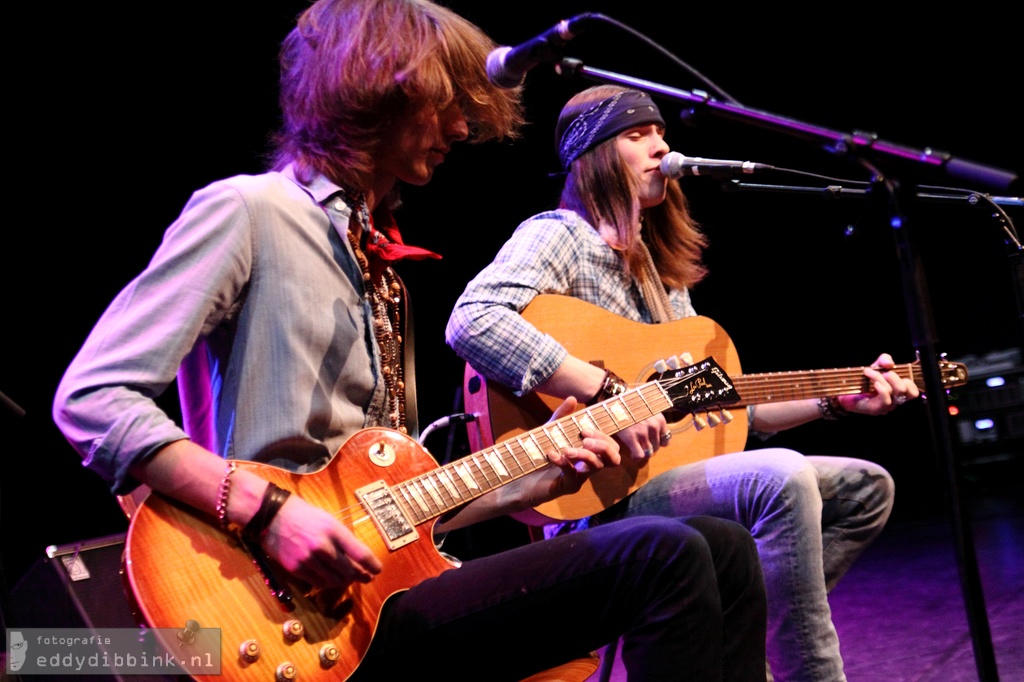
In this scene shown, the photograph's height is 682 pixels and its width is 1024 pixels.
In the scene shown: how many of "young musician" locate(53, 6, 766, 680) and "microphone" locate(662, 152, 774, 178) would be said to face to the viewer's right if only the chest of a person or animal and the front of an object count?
1

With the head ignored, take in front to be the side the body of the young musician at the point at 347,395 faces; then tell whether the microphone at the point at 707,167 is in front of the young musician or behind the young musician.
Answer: in front

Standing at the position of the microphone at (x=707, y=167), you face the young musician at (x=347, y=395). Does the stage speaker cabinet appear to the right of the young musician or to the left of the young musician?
right

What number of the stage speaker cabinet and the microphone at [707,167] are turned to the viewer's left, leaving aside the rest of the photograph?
1

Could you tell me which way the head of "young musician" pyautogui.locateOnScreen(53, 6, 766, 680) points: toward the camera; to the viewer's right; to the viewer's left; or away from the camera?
to the viewer's right

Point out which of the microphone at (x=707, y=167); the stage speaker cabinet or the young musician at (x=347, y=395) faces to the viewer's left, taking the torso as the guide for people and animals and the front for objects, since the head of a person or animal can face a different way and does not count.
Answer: the microphone

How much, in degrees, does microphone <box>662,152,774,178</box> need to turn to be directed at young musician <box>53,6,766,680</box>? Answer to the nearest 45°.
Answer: approximately 45° to its left

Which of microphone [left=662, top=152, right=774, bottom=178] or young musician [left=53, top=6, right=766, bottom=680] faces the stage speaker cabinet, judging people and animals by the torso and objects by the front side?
the microphone

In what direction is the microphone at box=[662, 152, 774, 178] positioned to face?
to the viewer's left

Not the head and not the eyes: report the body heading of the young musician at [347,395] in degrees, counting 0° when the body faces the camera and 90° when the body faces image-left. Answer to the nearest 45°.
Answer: approximately 270°

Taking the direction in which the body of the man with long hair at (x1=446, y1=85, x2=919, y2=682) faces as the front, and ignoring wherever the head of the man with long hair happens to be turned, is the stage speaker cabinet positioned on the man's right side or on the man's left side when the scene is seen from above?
on the man's right side

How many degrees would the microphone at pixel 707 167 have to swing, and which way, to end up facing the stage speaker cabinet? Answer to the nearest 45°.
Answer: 0° — it already faces it

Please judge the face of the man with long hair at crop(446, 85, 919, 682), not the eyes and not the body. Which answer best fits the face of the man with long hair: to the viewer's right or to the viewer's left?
to the viewer's right

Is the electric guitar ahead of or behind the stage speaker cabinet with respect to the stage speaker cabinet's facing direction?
ahead
